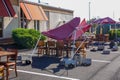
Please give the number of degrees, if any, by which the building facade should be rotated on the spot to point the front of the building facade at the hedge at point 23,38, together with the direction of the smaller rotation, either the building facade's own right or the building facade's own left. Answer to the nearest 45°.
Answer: approximately 45° to the building facade's own right

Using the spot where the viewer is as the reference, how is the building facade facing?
facing the viewer and to the right of the viewer

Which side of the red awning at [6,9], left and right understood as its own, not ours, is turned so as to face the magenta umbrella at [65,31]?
front
